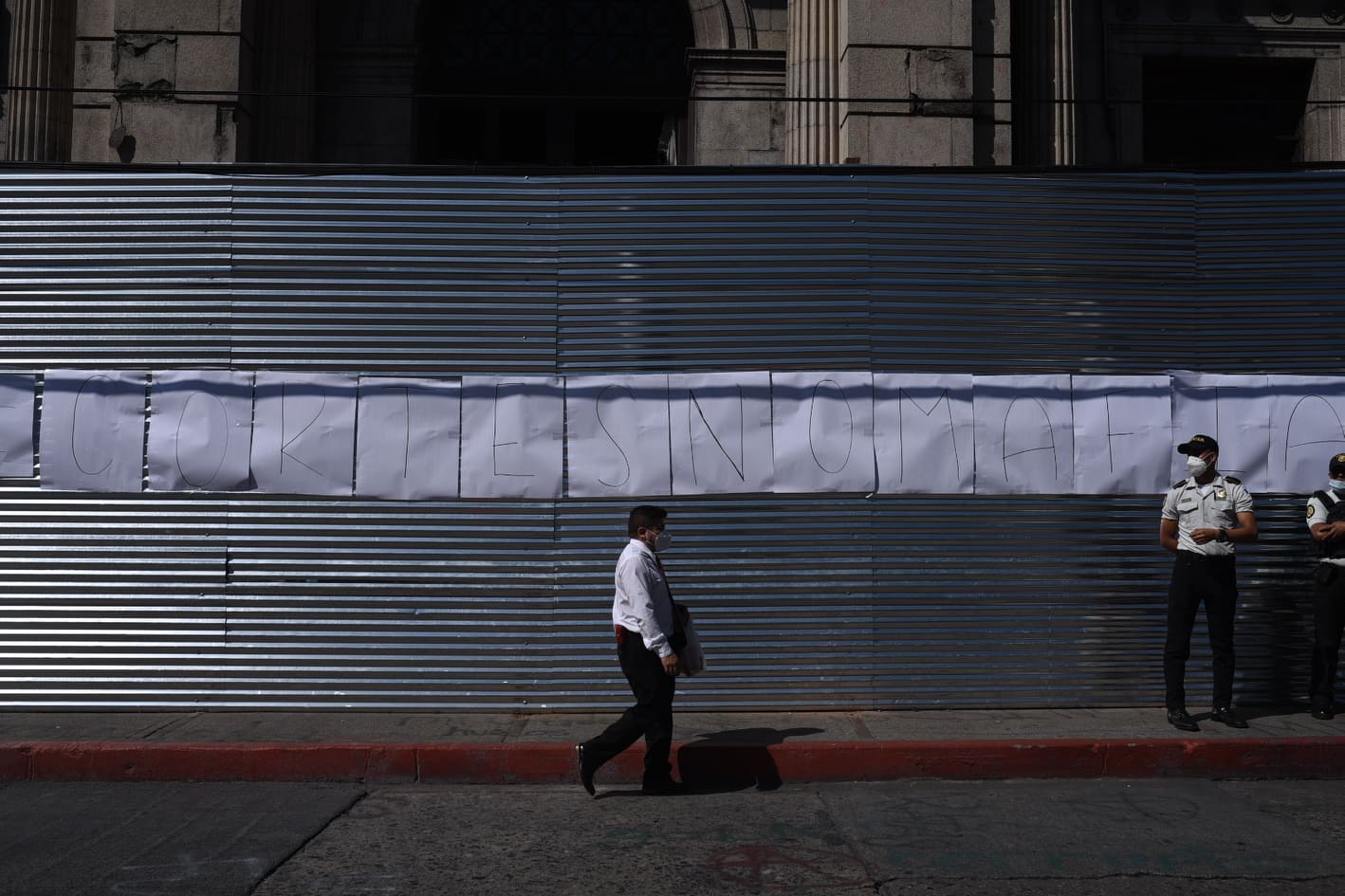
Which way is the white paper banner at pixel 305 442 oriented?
toward the camera

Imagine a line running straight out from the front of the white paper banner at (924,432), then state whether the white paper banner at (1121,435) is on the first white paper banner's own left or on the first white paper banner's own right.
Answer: on the first white paper banner's own left

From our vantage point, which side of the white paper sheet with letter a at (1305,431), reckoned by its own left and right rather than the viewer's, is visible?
front

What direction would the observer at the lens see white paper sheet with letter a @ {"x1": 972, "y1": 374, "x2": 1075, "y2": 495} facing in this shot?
facing the viewer

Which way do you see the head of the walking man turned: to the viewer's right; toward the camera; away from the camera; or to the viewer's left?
to the viewer's right

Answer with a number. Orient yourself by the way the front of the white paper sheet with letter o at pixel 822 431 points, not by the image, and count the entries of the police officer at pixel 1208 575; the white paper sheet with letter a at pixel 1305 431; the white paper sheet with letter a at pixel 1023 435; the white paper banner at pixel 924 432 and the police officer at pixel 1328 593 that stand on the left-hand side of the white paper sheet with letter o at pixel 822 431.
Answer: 5

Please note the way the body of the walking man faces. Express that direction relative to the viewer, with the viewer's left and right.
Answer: facing to the right of the viewer

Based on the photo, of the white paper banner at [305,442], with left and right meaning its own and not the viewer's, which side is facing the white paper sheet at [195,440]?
right

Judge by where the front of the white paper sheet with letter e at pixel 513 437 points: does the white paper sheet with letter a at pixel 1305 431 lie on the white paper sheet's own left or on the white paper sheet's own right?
on the white paper sheet's own left

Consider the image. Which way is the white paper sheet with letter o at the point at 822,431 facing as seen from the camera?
toward the camera

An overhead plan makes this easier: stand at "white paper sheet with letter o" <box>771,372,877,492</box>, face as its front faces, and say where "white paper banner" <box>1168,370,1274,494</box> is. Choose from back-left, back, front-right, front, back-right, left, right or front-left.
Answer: left

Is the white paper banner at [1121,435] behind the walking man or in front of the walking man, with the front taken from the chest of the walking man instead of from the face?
in front
